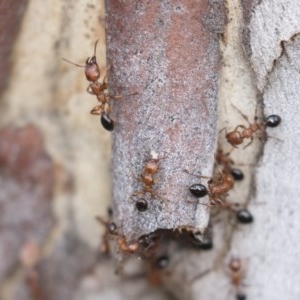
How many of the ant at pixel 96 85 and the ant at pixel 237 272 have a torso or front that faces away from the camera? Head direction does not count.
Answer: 2

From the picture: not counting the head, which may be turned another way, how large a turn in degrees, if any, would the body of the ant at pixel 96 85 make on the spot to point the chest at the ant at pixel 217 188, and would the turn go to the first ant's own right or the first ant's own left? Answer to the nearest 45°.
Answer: approximately 135° to the first ant's own right

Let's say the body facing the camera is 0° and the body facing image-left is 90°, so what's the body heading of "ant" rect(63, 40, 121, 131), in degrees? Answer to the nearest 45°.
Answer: approximately 180°

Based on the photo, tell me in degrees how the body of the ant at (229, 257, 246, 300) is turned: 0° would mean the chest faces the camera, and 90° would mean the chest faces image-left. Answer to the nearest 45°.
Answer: approximately 180°

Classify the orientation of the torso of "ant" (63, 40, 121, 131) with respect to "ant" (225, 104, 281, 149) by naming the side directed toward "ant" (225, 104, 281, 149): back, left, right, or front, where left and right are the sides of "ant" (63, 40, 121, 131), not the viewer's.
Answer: right

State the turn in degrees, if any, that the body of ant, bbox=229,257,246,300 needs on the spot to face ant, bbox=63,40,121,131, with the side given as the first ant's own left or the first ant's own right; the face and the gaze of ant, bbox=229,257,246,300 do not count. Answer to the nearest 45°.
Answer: approximately 90° to the first ant's own left
